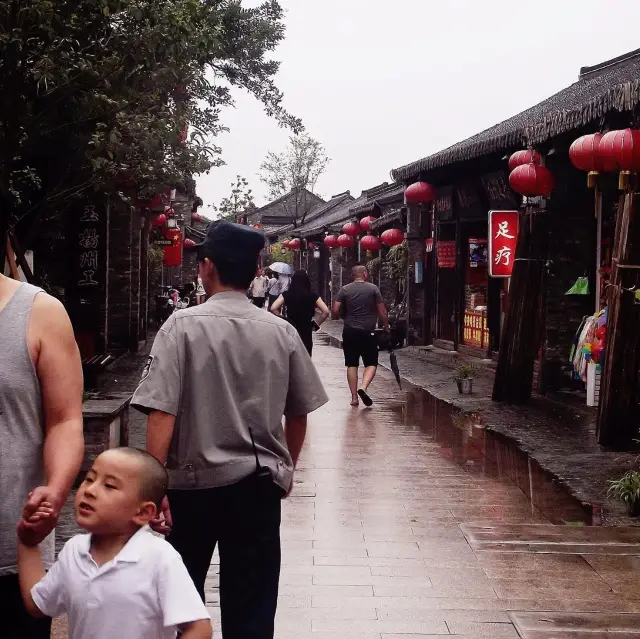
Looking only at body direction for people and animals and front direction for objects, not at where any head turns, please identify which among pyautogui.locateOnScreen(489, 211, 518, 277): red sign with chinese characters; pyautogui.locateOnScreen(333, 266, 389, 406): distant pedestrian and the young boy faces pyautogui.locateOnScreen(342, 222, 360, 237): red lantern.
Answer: the distant pedestrian

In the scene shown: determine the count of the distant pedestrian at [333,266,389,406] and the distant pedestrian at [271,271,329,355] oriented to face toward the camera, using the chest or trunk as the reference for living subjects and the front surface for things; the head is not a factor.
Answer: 0

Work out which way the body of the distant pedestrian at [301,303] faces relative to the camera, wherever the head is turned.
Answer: away from the camera

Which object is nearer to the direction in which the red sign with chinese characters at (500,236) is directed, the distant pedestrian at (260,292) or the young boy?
the young boy

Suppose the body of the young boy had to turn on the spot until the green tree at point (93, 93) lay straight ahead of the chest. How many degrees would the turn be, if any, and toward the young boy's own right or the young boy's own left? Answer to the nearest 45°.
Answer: approximately 135° to the young boy's own right

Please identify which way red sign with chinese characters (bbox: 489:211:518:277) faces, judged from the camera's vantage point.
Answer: facing the viewer

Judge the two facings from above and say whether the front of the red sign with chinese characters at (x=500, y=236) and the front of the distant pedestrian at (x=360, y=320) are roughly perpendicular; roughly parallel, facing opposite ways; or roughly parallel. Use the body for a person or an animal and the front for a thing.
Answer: roughly parallel, facing opposite ways

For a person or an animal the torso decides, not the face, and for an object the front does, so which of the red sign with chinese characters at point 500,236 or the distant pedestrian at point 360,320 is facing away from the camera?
the distant pedestrian

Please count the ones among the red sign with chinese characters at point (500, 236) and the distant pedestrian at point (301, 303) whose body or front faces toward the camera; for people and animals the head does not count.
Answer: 1

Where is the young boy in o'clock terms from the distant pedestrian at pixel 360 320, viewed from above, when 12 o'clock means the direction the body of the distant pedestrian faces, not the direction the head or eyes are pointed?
The young boy is roughly at 6 o'clock from the distant pedestrian.

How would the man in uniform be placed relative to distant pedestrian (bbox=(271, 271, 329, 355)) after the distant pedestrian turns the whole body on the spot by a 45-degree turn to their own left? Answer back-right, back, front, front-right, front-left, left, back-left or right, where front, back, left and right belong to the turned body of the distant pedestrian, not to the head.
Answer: back-left

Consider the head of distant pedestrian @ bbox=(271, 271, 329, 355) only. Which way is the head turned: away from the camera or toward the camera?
away from the camera

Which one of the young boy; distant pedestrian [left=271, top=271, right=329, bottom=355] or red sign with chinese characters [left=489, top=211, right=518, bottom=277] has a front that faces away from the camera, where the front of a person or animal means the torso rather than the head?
the distant pedestrian

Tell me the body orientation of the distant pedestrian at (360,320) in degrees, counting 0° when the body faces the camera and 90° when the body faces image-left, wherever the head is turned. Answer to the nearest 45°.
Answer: approximately 180°

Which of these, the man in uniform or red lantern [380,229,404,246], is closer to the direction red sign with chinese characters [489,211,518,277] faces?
the man in uniform
